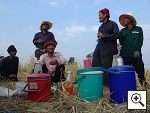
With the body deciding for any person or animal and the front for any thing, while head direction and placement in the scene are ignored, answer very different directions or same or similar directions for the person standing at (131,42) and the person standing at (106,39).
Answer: same or similar directions

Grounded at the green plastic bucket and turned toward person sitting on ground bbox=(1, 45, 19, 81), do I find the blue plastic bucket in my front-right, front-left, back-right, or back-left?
back-right

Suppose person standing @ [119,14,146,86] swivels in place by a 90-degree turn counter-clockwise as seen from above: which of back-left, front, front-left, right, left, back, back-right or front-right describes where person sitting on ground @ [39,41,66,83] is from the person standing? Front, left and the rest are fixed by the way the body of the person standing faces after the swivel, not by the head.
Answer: back-right

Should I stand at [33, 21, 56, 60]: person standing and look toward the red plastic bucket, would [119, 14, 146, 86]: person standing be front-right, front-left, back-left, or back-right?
front-left

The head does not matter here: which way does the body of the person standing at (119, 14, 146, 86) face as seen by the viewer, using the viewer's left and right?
facing the viewer and to the left of the viewer

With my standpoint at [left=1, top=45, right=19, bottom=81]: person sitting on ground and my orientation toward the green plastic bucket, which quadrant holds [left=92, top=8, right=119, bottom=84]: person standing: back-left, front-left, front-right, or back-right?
front-left

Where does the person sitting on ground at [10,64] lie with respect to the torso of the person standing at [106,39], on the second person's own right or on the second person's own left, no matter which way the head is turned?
on the second person's own right

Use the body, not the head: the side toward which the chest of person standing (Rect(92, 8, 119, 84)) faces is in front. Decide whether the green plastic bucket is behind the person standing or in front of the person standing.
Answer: in front

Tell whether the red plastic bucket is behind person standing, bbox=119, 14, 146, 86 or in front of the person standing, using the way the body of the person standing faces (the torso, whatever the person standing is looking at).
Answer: in front

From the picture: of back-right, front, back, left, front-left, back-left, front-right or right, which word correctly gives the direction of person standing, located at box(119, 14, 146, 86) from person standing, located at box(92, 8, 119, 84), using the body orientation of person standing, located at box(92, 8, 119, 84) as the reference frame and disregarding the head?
back-left

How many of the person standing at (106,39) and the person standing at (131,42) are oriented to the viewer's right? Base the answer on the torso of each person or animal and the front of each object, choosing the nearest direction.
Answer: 0

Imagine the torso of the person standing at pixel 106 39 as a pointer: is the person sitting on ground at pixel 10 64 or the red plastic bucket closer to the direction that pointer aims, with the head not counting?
the red plastic bucket

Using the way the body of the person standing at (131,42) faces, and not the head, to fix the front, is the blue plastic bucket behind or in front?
in front
